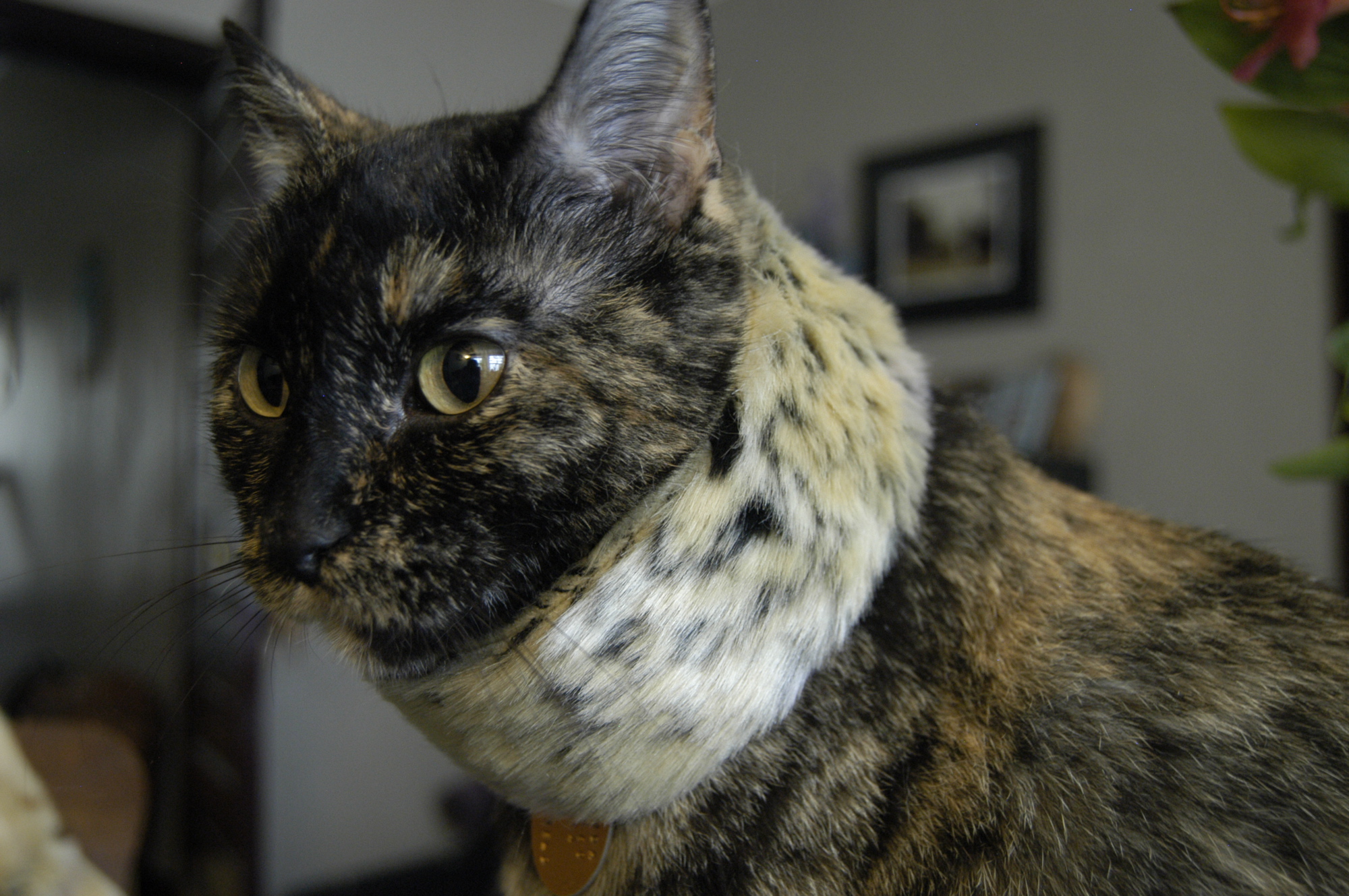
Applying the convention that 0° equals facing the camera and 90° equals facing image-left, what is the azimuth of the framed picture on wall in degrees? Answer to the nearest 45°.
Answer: approximately 45°

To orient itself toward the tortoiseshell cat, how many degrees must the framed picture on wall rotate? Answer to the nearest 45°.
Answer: approximately 45° to its left

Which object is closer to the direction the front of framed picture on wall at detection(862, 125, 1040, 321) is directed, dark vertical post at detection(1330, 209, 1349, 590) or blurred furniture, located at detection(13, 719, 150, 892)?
the blurred furniture

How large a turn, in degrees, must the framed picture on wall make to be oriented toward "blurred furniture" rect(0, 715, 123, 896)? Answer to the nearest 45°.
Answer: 0° — it already faces it

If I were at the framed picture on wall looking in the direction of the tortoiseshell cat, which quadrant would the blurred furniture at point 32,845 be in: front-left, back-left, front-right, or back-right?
front-right

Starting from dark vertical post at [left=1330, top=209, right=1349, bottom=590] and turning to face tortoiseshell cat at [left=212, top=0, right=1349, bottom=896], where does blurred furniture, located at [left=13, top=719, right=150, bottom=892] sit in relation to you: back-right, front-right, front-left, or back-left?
front-right

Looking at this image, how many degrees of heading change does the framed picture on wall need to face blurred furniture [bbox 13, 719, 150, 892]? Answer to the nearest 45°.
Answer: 0° — it already faces it
